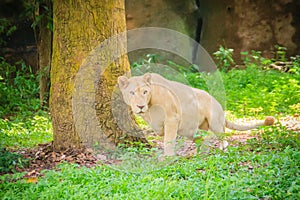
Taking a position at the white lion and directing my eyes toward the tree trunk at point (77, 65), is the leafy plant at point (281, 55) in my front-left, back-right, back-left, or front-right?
back-right

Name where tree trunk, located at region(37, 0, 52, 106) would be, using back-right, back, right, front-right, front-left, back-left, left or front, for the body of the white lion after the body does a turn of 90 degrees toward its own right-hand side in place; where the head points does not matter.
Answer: front

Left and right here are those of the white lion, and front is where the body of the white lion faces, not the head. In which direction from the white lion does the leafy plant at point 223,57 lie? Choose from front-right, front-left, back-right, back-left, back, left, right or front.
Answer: back-right

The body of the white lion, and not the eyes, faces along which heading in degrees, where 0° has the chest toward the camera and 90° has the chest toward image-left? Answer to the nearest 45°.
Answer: approximately 45°

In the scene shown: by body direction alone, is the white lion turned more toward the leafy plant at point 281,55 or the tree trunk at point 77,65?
the tree trunk

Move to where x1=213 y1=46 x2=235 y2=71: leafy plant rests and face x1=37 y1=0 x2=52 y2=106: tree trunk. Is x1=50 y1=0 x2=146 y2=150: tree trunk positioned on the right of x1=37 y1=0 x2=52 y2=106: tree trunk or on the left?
left
